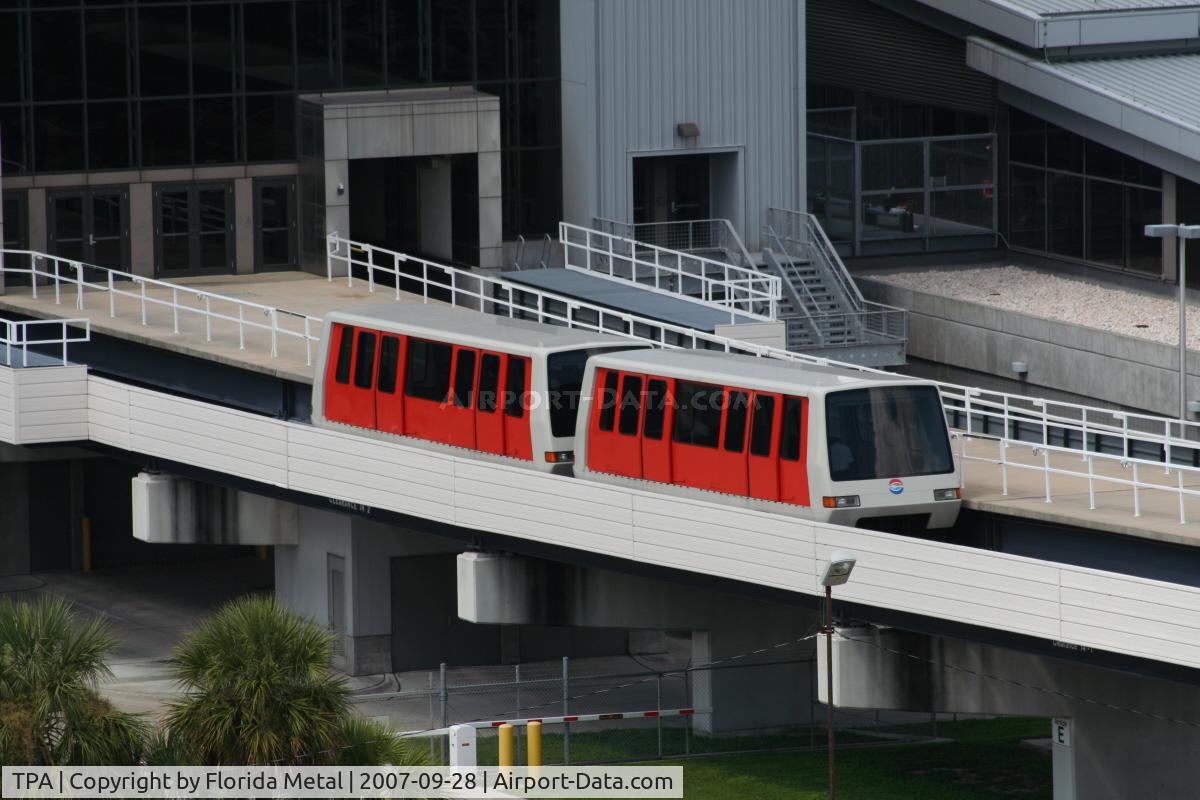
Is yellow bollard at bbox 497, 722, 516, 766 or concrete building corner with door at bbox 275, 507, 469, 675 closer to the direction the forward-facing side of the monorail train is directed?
the yellow bollard

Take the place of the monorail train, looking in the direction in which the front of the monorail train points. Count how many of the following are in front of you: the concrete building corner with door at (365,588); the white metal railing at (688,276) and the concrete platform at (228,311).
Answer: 0

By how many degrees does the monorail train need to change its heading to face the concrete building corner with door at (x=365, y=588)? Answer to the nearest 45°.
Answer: approximately 180°

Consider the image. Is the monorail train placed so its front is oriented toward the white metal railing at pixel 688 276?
no

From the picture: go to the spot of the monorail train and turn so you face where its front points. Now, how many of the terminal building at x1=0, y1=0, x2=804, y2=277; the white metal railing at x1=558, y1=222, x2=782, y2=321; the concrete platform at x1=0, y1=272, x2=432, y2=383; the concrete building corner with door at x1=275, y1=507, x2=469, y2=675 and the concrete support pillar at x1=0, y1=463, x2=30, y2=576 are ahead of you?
0

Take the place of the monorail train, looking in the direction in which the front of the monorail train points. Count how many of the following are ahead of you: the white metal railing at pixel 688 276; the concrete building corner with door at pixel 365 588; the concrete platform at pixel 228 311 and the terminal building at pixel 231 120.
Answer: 0

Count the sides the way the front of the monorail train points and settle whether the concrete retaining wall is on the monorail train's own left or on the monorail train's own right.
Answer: on the monorail train's own left

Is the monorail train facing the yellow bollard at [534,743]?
no

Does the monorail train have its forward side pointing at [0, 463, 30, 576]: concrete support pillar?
no

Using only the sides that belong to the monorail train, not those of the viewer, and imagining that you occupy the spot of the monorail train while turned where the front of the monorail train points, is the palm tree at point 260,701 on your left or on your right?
on your right

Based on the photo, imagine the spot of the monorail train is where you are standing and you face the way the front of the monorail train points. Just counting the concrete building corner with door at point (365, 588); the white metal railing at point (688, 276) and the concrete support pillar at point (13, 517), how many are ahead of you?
0

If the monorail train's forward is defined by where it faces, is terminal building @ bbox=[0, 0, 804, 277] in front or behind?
behind

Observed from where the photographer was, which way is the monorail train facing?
facing the viewer and to the right of the viewer
